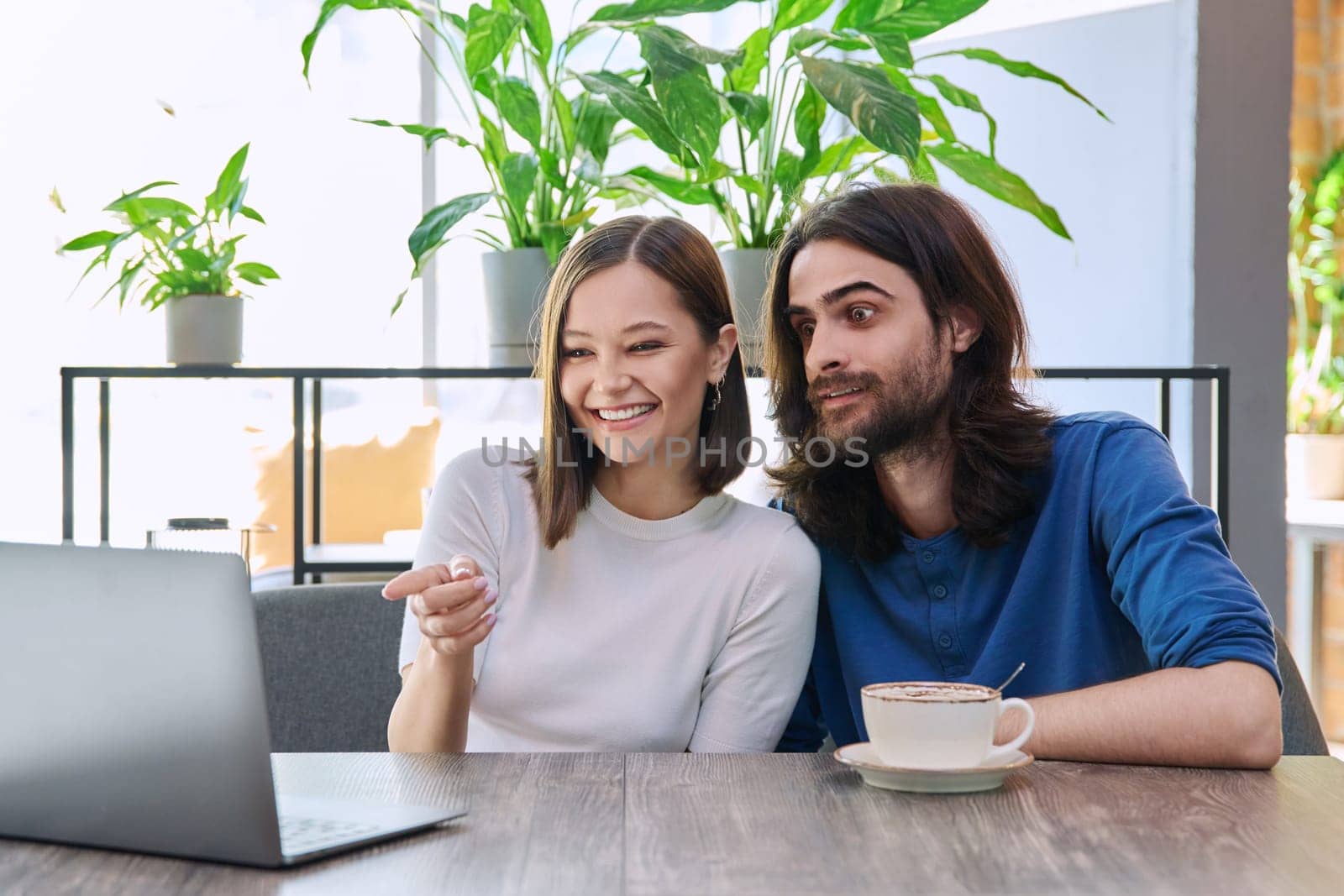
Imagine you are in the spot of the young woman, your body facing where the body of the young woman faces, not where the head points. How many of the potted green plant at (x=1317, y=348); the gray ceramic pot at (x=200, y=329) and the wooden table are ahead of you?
1

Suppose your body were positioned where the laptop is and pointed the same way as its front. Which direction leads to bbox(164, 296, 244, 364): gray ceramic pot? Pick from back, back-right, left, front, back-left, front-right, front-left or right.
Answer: front-left

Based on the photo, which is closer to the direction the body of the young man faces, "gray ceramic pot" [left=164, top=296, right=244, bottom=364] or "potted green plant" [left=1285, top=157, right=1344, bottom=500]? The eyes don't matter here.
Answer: the gray ceramic pot

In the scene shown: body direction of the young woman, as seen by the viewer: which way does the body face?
toward the camera

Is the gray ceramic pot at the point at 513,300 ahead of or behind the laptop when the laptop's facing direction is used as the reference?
ahead

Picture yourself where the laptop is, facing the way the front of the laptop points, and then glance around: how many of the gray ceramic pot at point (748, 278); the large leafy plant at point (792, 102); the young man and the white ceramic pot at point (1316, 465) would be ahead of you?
4

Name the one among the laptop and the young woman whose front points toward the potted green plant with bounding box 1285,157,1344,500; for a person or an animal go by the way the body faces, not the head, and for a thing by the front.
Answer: the laptop

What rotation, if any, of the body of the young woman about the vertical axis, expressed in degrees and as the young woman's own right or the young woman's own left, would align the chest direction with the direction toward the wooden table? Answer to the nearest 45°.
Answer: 0° — they already face it

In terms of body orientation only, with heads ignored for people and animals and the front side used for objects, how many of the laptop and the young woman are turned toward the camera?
1

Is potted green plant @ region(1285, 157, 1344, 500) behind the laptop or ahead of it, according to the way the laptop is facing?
ahead

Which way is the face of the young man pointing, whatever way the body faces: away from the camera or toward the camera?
toward the camera

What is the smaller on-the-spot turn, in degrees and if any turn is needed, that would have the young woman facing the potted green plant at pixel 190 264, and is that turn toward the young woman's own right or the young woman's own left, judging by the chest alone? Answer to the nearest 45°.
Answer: approximately 135° to the young woman's own right

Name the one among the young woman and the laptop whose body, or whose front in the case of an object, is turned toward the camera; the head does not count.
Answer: the young woman

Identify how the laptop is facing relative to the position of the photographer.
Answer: facing away from the viewer and to the right of the viewer

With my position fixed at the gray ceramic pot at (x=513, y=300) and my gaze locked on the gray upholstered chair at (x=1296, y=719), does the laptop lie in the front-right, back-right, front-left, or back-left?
front-right

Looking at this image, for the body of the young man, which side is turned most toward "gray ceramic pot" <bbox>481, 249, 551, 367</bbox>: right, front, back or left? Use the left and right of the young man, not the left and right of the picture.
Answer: right
